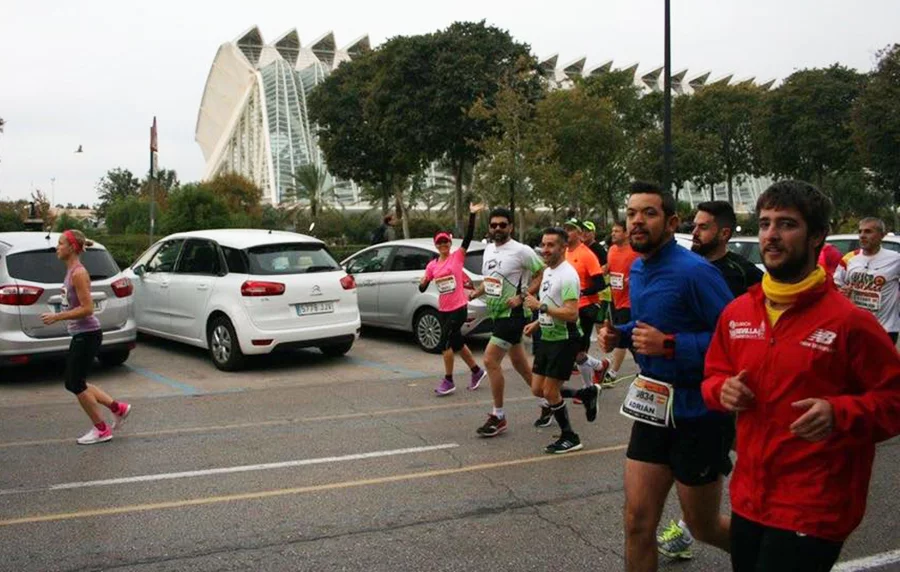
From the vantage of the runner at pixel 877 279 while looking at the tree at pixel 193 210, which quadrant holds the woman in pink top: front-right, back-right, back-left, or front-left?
front-left

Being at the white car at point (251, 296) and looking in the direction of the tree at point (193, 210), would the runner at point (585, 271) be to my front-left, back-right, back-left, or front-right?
back-right

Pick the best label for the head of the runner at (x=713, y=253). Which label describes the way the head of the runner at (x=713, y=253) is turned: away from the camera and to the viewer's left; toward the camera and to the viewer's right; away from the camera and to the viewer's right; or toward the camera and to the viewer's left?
toward the camera and to the viewer's left

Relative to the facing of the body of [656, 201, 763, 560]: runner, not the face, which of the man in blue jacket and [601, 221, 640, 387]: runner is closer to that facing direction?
the man in blue jacket

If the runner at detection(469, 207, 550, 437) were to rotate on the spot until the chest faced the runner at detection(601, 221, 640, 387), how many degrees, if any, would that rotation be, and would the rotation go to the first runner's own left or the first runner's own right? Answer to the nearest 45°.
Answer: approximately 180°

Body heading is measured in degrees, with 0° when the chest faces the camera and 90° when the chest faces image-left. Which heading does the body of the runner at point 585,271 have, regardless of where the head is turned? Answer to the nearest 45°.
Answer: approximately 45°

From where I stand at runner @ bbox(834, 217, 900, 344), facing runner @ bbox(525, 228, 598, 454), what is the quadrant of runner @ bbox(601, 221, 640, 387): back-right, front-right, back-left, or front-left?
front-right

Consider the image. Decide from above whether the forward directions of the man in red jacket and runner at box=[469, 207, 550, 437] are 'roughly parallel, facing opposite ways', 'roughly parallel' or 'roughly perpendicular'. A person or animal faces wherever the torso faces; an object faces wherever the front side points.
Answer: roughly parallel

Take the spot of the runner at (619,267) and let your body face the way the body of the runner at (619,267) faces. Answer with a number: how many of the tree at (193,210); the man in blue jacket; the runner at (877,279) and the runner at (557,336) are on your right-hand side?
1

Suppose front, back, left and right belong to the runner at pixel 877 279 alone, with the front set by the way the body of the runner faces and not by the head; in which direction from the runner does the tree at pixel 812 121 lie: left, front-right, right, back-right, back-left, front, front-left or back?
back-right
